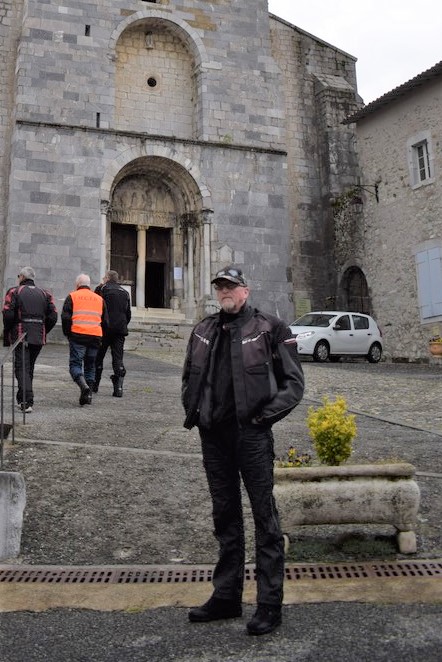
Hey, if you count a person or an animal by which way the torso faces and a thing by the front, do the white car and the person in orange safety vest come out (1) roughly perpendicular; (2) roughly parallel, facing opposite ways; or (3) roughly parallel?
roughly perpendicular

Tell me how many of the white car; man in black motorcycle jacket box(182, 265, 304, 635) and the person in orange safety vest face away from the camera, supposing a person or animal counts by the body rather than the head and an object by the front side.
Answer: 1

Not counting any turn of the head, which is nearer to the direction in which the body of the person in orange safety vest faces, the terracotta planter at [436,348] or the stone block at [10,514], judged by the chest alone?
the terracotta planter

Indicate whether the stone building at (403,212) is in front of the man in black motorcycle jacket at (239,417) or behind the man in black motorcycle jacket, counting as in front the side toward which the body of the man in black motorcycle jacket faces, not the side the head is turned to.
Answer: behind

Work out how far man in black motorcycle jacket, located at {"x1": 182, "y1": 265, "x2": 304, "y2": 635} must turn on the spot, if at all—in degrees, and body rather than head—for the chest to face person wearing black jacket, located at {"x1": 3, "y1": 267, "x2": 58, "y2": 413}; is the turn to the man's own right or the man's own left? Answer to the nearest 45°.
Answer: approximately 90° to the man's own right

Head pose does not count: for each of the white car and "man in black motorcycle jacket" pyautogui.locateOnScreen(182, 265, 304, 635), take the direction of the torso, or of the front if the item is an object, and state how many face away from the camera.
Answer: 0

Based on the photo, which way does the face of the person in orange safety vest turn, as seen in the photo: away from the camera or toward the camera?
away from the camera

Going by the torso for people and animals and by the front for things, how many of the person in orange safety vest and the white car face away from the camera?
1
